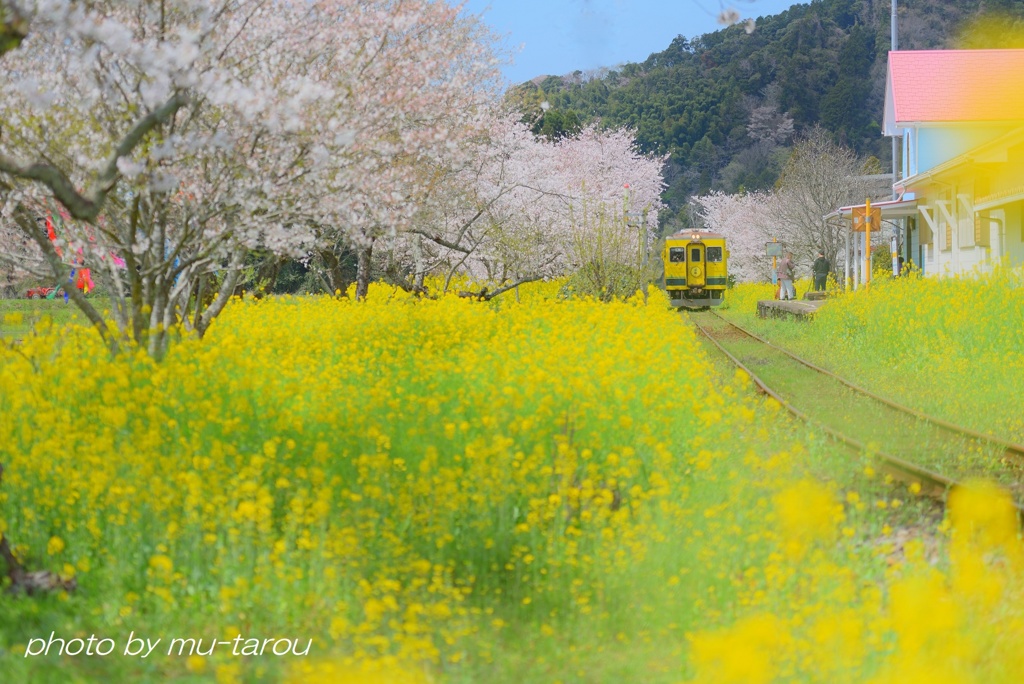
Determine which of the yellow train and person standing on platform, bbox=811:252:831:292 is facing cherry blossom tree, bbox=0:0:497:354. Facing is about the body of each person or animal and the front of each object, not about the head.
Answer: the yellow train

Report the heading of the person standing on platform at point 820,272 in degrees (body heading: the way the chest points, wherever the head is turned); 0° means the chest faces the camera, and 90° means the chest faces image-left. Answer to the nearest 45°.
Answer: approximately 180°

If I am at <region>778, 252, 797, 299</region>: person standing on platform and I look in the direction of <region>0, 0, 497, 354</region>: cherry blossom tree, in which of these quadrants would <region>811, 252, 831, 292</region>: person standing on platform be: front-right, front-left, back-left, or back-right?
back-left

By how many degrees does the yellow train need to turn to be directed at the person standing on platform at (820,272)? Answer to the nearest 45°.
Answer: approximately 45° to its left

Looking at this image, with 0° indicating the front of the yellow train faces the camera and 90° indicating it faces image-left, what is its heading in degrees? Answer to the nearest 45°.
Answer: approximately 0°
